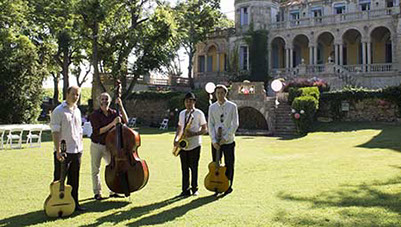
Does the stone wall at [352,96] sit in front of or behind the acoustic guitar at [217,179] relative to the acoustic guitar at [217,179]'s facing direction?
behind

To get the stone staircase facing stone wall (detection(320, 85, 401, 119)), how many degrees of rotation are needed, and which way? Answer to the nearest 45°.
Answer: approximately 90° to its left

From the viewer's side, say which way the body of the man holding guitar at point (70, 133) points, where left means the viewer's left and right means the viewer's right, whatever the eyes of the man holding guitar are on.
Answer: facing the viewer and to the right of the viewer

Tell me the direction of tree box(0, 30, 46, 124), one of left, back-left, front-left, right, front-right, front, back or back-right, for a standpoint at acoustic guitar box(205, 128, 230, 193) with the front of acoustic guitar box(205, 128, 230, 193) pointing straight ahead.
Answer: back-right

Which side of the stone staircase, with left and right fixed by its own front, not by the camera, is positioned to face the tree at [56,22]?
right

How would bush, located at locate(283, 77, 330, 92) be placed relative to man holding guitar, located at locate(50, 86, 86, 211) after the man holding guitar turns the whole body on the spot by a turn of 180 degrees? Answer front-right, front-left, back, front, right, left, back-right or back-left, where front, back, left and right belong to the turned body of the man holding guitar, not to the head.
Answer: right

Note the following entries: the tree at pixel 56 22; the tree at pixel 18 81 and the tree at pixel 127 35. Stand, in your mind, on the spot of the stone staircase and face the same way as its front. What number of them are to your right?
3

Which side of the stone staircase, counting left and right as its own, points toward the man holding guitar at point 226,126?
front

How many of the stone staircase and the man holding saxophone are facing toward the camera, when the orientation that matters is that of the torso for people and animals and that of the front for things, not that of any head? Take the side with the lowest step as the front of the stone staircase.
2

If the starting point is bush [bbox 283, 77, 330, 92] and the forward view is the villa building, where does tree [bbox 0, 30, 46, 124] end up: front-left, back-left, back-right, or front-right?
back-left

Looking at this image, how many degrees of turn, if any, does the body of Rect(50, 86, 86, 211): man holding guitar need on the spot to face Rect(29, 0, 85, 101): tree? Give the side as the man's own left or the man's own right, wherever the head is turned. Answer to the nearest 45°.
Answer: approximately 135° to the man's own left
